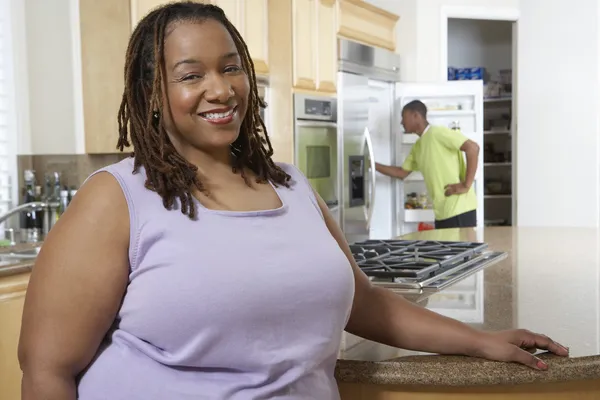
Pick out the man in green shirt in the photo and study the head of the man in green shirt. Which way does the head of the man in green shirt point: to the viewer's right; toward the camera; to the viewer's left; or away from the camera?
to the viewer's left

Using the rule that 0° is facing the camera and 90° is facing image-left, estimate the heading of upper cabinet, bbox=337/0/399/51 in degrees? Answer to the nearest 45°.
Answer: approximately 315°

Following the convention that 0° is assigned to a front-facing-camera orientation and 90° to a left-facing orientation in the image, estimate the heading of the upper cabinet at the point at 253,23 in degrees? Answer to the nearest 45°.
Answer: approximately 0°

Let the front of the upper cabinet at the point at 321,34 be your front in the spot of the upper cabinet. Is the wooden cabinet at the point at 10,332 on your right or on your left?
on your right

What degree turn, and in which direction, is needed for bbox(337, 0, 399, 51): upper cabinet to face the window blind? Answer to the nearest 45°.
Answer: approximately 90° to its right

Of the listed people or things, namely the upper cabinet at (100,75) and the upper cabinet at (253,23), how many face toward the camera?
2

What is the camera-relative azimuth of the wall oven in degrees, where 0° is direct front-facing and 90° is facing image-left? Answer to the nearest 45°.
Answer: approximately 315°
